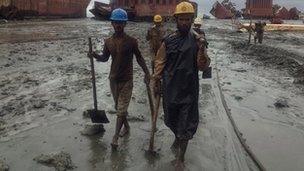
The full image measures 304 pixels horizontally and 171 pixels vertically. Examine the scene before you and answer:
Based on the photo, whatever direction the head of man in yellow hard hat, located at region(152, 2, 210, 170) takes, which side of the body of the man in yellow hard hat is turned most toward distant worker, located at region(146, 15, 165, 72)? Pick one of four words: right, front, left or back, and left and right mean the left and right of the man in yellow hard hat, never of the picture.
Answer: back

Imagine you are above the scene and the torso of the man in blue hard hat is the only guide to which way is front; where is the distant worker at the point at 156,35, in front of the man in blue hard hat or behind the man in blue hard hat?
behind

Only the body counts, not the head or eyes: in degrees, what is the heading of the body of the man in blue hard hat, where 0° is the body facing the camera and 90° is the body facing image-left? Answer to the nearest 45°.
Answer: approximately 0°

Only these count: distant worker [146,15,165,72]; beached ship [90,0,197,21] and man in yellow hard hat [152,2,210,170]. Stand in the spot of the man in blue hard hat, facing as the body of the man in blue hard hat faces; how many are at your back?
2

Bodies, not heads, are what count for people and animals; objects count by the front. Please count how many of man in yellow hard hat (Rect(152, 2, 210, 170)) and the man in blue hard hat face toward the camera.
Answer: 2

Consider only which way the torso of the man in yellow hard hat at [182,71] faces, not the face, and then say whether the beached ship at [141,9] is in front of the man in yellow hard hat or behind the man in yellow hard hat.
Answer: behind

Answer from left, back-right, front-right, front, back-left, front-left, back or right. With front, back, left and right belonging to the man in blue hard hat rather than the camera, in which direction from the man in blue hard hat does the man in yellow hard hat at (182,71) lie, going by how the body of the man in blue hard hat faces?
front-left

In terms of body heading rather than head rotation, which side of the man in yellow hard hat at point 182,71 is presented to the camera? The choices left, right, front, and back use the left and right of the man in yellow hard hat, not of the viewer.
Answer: front

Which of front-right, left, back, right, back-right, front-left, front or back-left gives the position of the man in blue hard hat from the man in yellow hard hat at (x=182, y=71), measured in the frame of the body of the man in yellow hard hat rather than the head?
back-right

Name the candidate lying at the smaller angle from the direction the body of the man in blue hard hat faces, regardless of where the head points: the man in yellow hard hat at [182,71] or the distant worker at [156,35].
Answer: the man in yellow hard hat
